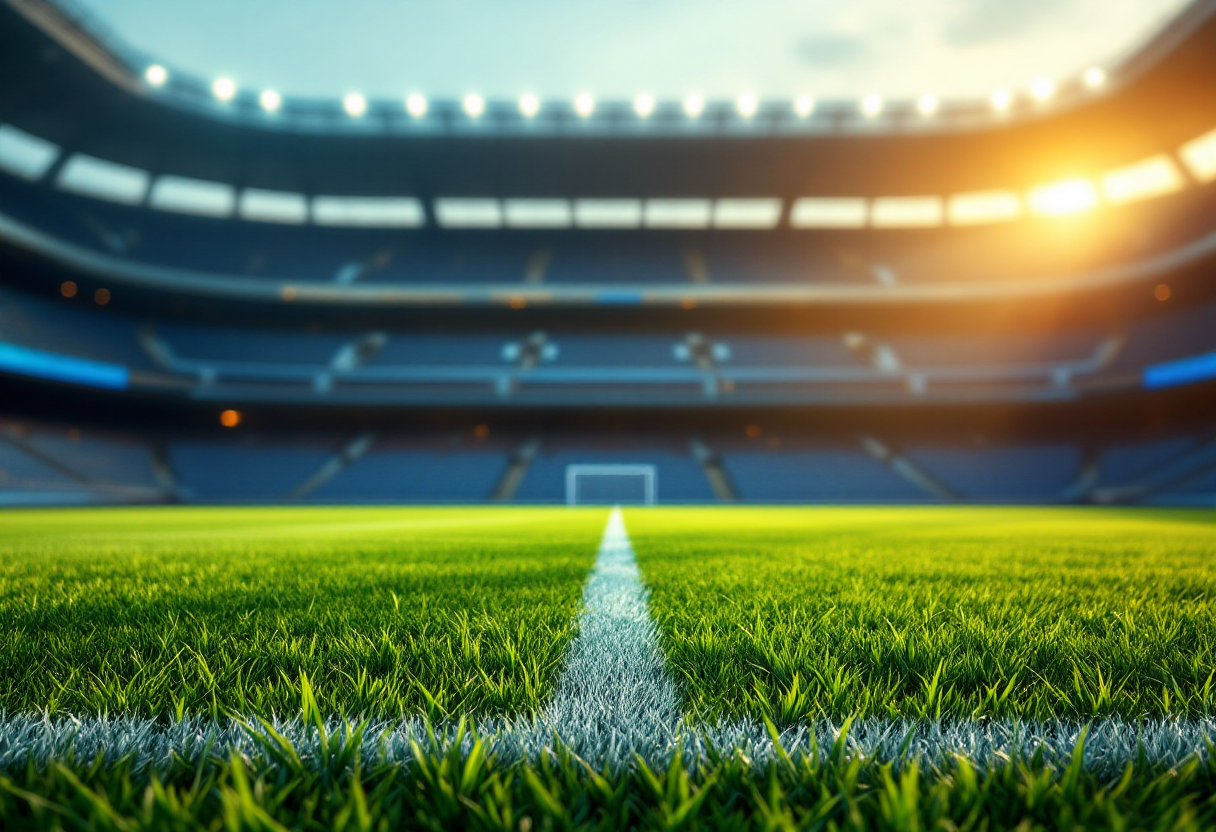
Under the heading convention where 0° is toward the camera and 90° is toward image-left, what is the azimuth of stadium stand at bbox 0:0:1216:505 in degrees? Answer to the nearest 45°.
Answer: approximately 0°
